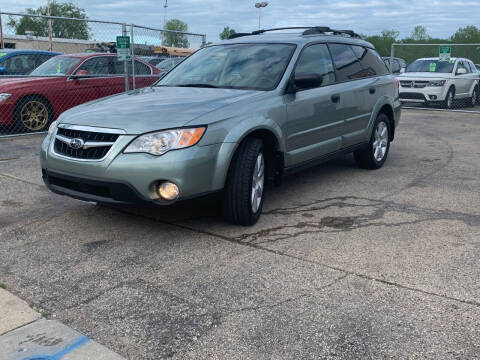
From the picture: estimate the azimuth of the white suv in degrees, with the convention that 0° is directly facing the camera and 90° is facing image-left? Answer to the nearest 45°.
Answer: approximately 45°

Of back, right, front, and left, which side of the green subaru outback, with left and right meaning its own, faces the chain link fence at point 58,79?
right

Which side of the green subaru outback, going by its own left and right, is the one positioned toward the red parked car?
right

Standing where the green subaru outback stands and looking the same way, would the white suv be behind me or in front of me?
behind

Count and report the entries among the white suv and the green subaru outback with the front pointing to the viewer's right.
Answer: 0

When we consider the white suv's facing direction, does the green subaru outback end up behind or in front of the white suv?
in front

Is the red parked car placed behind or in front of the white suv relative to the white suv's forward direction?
in front

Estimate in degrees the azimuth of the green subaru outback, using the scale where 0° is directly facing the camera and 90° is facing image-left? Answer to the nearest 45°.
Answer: approximately 45°
